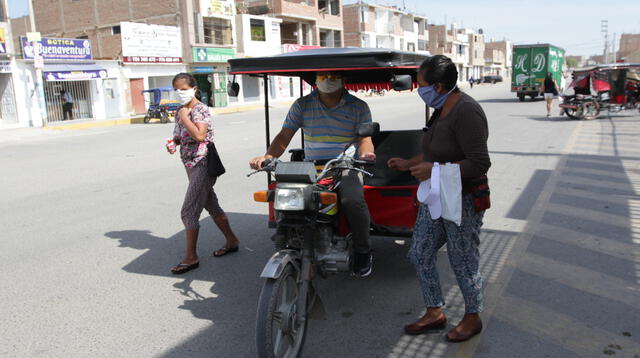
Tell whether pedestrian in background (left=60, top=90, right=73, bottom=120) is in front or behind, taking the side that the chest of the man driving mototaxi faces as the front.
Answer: behind

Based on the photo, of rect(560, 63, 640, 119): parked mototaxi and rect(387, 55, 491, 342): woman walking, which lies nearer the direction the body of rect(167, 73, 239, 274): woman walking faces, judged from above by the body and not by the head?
the woman walking

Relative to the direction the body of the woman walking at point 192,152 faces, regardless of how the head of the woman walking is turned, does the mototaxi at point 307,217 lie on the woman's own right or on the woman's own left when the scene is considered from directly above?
on the woman's own left

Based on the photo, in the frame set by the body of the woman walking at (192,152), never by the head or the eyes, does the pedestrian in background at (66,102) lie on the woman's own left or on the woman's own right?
on the woman's own right

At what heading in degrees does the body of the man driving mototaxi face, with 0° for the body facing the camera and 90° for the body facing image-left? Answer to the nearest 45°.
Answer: approximately 0°

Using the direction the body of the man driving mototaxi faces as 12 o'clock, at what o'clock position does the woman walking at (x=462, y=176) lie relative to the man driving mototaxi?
The woman walking is roughly at 11 o'clock from the man driving mototaxi.

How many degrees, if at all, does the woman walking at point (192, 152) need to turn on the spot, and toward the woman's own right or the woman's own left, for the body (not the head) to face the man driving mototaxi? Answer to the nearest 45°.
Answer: approximately 90° to the woman's own left

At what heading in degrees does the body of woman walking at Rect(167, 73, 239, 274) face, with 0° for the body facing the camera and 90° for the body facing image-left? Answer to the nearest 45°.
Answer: approximately 45°

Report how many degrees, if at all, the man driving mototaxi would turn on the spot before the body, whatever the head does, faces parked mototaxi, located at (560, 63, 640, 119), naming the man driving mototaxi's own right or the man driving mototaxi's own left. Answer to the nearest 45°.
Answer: approximately 135° to the man driving mototaxi's own left

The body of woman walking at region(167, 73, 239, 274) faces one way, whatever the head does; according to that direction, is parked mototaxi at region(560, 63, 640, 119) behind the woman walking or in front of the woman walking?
behind

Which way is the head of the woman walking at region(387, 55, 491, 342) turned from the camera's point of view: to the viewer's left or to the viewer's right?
to the viewer's left

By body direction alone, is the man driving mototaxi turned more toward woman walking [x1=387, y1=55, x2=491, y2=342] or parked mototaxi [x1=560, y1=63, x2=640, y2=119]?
the woman walking

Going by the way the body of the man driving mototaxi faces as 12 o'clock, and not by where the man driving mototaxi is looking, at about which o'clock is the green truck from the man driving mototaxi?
The green truck is roughly at 7 o'clock from the man driving mototaxi.
